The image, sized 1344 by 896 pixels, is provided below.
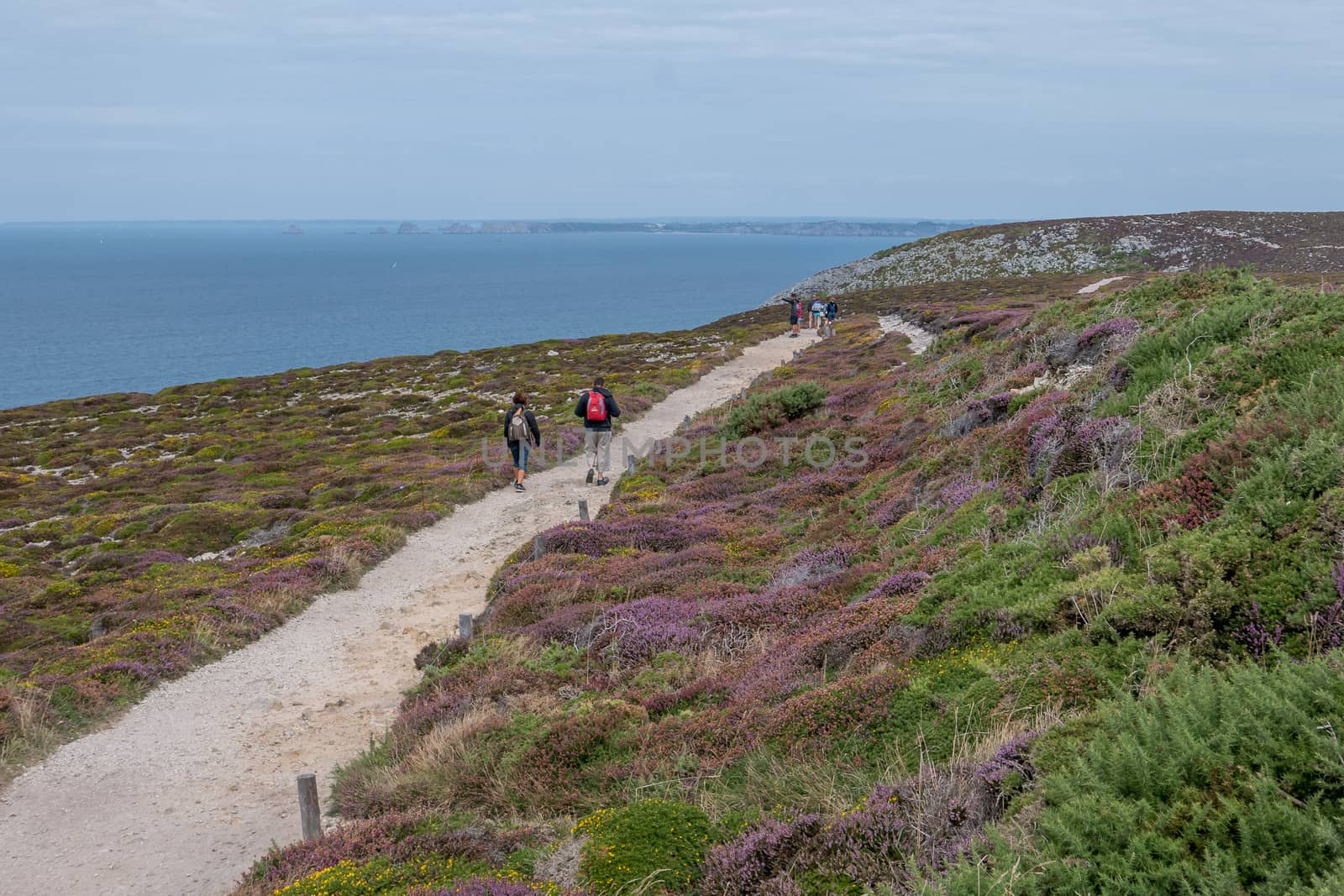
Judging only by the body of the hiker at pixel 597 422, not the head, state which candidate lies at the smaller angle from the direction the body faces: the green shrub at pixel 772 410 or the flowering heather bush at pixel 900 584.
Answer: the green shrub

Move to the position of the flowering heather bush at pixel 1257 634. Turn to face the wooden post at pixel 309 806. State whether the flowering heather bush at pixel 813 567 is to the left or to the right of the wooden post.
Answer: right

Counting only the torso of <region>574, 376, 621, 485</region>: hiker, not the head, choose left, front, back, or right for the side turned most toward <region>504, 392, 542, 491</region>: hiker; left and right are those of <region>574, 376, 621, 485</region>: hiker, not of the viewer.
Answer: left

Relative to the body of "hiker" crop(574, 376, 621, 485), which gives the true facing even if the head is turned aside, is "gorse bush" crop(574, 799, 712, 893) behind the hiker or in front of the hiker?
behind

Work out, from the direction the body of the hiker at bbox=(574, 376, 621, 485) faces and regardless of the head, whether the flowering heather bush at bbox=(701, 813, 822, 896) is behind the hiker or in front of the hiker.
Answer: behind

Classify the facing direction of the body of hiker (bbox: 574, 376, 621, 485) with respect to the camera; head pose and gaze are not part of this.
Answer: away from the camera

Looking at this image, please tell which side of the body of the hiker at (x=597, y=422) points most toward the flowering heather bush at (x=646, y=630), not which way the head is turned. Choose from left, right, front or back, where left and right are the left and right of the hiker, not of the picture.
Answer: back

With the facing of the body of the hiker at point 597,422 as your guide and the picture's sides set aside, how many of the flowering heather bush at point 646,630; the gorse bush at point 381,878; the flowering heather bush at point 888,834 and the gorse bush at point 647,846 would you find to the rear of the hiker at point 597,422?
4

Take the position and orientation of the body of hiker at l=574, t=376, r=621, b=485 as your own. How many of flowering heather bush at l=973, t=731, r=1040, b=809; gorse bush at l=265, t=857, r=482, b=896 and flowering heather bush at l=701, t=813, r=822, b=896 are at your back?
3

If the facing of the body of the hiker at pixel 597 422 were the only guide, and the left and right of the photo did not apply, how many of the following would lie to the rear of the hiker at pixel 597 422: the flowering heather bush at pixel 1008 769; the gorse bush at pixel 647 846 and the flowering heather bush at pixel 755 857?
3

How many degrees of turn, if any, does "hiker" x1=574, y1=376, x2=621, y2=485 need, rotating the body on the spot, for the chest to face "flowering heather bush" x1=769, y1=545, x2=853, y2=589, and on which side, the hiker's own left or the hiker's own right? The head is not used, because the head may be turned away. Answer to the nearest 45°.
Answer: approximately 180°

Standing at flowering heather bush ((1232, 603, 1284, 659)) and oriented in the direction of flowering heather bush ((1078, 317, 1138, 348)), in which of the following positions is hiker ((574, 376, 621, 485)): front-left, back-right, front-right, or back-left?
front-left
